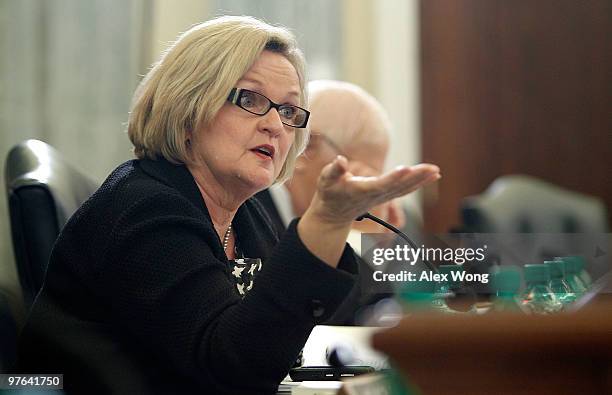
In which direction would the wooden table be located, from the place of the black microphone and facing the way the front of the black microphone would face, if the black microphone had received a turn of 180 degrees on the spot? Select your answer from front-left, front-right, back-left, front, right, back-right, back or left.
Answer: right

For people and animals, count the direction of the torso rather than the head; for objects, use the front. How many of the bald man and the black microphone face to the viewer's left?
1

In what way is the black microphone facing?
to the viewer's left

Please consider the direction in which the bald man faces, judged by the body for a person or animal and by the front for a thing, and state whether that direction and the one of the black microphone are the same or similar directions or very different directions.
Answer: very different directions
